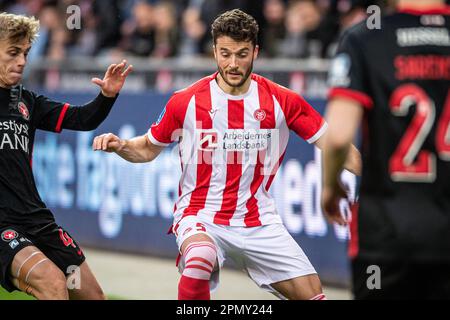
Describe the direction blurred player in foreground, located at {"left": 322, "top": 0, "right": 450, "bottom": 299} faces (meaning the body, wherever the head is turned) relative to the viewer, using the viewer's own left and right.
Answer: facing away from the viewer

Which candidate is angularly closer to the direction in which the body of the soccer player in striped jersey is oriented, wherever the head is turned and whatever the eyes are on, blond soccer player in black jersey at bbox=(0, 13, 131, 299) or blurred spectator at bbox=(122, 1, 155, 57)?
the blond soccer player in black jersey

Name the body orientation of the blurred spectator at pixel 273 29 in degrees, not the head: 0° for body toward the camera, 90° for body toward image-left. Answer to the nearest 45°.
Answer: approximately 0°

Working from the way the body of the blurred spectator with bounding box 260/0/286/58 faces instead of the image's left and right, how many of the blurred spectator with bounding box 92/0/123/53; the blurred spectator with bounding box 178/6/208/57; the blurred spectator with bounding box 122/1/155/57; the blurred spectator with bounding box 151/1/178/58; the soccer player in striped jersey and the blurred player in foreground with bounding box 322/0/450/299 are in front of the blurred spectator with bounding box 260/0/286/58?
2

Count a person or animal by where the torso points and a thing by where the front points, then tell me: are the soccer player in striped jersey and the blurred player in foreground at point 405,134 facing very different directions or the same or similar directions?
very different directions

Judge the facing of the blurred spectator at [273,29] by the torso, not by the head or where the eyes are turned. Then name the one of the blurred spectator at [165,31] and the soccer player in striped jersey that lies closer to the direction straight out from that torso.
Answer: the soccer player in striped jersey

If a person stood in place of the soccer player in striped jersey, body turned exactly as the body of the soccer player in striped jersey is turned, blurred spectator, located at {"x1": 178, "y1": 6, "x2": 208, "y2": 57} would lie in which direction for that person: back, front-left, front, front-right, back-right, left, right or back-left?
back

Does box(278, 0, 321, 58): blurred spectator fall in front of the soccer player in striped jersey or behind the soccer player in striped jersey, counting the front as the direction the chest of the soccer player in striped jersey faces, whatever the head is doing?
behind

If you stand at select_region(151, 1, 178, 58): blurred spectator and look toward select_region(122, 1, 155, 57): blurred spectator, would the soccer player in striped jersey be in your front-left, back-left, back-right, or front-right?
back-left

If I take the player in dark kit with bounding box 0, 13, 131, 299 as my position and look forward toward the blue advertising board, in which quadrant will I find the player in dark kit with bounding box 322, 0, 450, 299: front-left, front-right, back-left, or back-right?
back-right

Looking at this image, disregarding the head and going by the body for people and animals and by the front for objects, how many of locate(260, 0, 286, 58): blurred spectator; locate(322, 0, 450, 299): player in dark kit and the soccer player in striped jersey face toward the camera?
2
